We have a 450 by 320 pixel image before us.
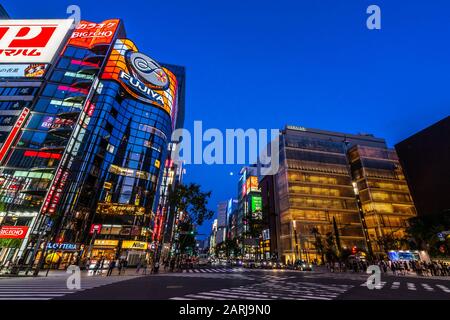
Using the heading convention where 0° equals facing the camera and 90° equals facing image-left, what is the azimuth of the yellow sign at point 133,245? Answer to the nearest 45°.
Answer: approximately 0°

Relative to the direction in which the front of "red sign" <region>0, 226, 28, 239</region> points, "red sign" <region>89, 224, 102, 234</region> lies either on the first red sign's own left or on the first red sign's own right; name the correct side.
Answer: on the first red sign's own left

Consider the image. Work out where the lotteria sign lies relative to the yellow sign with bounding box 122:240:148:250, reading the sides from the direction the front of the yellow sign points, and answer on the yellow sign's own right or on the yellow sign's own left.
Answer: on the yellow sign's own right

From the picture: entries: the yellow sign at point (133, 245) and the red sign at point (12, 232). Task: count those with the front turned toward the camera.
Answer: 2

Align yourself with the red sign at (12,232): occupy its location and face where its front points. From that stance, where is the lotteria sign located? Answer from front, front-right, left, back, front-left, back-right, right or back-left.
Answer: back-left

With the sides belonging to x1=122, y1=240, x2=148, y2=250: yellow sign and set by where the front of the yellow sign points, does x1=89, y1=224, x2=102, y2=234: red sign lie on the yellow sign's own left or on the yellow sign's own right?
on the yellow sign's own right

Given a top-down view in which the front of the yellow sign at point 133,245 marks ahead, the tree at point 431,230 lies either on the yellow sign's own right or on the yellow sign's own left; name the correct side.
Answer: on the yellow sign's own left
